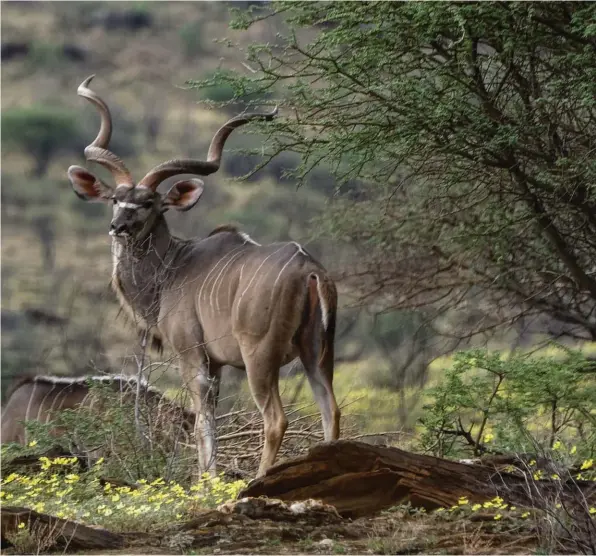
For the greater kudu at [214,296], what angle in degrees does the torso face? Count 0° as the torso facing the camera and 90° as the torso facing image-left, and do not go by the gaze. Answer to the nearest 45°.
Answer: approximately 135°

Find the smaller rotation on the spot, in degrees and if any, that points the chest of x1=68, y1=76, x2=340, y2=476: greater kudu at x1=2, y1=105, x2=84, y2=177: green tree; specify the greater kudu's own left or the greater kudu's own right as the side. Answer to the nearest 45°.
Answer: approximately 45° to the greater kudu's own right

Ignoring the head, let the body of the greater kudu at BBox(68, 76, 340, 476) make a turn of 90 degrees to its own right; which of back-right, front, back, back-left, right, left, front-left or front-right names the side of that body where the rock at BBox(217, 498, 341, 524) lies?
back-right

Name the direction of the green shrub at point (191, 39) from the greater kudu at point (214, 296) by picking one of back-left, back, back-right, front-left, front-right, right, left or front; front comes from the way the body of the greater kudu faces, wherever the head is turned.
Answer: front-right

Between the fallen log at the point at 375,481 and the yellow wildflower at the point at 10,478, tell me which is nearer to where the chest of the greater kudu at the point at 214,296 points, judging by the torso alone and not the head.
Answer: the yellow wildflower

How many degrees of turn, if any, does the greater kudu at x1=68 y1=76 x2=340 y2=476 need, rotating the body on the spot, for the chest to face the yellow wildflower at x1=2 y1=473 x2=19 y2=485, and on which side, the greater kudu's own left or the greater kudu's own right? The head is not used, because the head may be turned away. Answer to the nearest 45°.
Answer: approximately 90° to the greater kudu's own left
